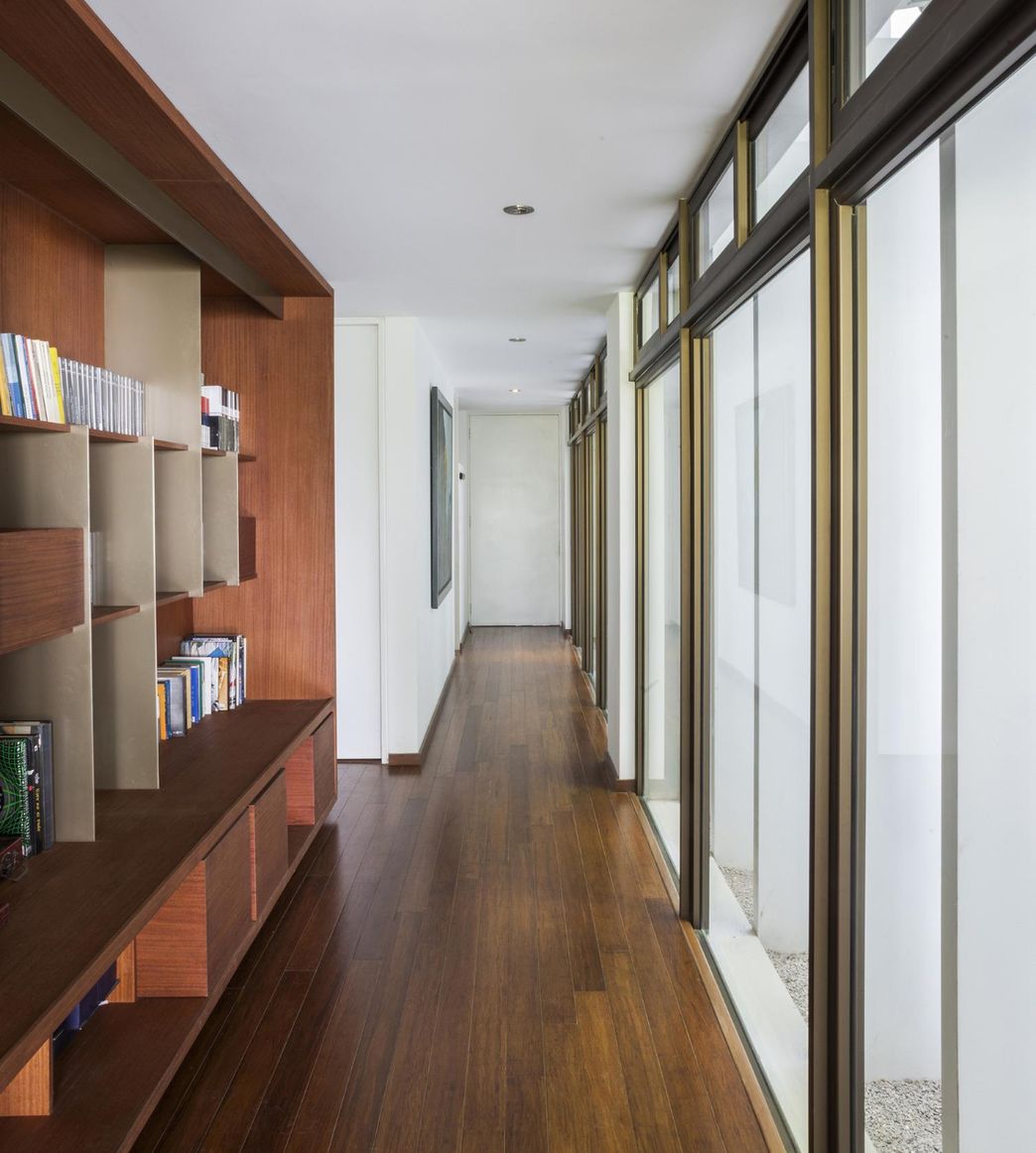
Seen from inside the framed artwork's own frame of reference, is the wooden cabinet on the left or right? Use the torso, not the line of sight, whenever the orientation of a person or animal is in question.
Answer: on its right

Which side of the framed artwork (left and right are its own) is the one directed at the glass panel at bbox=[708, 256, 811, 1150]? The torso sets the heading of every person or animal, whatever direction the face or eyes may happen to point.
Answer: right

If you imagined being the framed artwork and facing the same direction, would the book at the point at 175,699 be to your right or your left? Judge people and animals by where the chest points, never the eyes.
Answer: on your right

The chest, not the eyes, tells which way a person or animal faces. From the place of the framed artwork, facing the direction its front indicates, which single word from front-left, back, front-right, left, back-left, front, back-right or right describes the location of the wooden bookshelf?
right

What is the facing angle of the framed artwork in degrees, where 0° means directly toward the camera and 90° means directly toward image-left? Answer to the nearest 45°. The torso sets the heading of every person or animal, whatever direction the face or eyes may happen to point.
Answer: approximately 270°

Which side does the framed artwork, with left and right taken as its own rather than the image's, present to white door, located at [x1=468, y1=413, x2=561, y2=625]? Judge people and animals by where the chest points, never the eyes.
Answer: left

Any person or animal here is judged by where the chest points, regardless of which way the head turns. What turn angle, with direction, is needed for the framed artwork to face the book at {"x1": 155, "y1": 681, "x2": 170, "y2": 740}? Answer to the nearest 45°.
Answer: approximately 90° to its right

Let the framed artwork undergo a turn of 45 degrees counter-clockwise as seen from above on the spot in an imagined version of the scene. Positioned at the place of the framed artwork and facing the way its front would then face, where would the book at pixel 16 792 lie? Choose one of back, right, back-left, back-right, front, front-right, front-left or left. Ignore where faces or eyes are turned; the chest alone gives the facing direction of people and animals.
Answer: back-right
